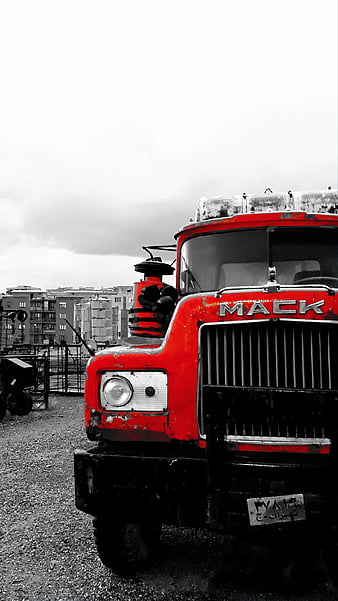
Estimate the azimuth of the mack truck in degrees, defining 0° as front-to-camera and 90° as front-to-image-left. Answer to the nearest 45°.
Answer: approximately 0°
